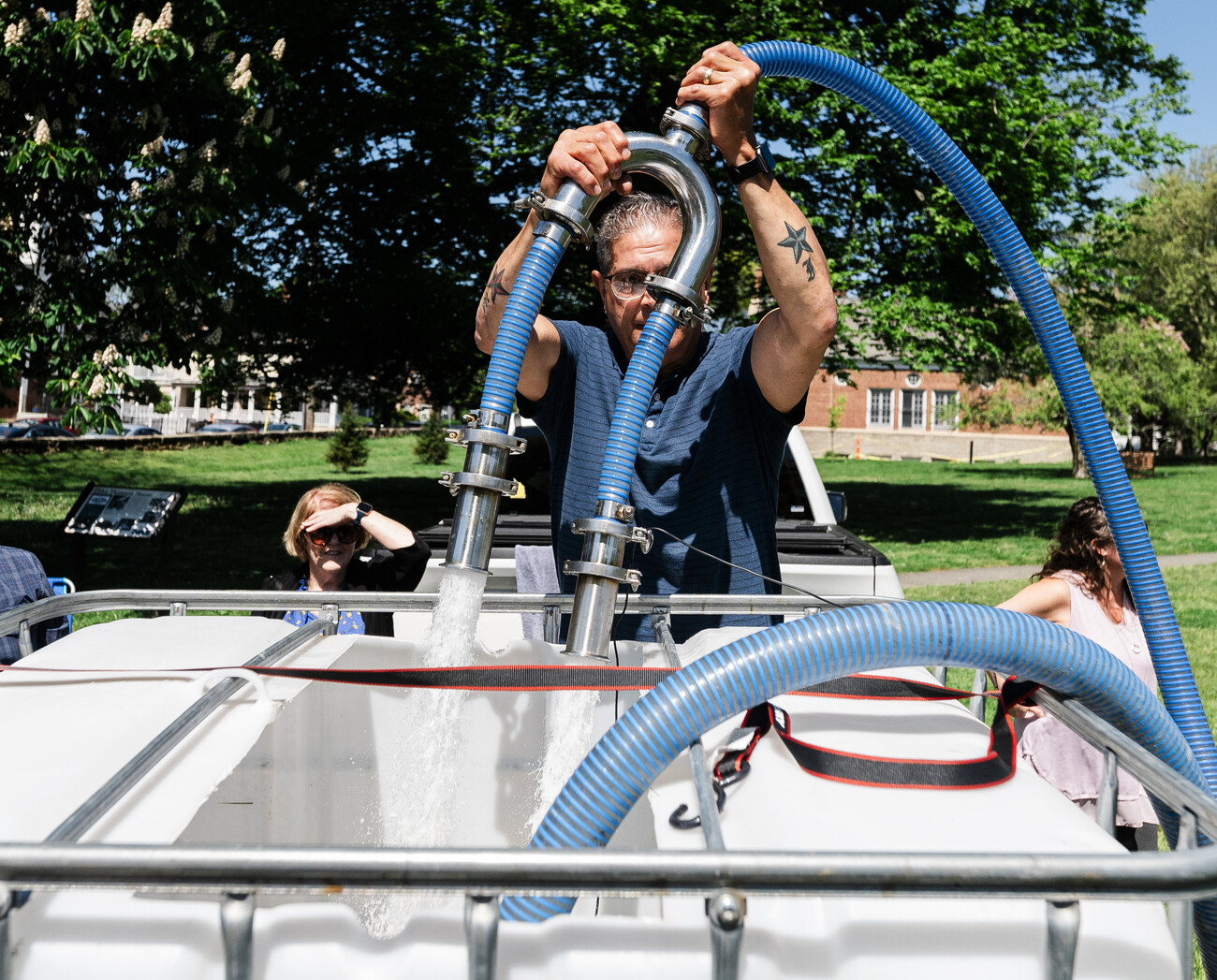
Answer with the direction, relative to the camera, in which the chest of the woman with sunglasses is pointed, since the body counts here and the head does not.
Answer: toward the camera

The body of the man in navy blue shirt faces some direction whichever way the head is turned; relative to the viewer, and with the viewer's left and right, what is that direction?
facing the viewer

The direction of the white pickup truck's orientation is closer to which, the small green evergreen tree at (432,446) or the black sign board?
the small green evergreen tree

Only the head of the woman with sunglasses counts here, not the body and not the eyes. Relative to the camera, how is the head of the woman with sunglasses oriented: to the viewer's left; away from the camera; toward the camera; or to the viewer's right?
toward the camera

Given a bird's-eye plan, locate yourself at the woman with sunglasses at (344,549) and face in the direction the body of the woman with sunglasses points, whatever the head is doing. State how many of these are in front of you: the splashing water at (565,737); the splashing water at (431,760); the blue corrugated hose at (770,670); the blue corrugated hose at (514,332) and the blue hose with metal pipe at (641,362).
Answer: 5

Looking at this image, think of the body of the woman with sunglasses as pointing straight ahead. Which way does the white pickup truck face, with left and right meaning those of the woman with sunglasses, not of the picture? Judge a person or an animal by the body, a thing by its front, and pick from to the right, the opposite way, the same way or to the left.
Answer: the opposite way

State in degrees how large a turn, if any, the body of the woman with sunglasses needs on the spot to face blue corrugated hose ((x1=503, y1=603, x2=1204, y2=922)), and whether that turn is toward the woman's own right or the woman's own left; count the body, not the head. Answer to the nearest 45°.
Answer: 0° — they already face it

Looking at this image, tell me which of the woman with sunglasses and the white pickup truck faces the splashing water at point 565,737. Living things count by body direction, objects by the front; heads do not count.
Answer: the woman with sunglasses

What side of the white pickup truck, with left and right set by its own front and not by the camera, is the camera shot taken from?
back

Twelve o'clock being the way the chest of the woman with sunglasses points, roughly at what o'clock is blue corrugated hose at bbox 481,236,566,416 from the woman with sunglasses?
The blue corrugated hose is roughly at 12 o'clock from the woman with sunglasses.

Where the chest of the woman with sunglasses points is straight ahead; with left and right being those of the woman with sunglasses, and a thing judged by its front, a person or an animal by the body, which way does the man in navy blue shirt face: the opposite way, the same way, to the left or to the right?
the same way

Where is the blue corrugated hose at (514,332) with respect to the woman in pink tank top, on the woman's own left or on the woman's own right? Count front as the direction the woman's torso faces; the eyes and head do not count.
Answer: on the woman's own right

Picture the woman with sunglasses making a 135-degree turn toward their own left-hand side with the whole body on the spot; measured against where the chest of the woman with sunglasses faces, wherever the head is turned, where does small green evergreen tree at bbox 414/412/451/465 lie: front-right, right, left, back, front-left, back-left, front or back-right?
front-left
